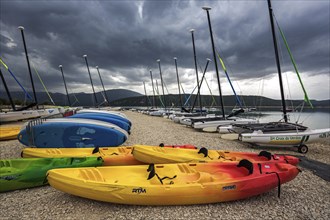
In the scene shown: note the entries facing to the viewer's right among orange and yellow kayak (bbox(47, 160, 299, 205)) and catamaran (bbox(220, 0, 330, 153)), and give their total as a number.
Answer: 1

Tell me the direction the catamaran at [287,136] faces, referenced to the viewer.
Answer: facing to the right of the viewer
